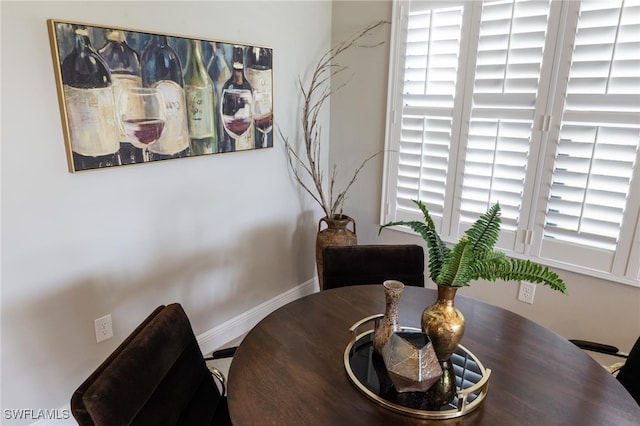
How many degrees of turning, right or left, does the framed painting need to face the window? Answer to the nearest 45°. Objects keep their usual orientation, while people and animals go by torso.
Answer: approximately 45° to its left

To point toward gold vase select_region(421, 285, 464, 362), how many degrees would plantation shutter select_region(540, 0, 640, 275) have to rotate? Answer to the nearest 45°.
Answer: approximately 45° to its left

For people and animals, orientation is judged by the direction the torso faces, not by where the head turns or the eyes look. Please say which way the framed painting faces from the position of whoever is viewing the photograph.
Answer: facing the viewer and to the right of the viewer

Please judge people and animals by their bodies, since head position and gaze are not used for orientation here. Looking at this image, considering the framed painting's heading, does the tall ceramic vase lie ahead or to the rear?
ahead

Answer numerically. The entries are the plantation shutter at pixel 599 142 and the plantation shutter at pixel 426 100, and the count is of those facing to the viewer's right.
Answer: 0

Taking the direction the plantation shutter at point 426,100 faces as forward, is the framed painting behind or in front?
in front

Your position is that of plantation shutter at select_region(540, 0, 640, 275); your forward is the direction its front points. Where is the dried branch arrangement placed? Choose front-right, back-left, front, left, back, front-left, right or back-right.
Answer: front-right

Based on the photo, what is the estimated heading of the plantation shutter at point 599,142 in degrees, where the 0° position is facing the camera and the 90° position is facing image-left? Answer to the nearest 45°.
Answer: approximately 45°

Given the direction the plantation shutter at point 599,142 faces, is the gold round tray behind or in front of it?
in front

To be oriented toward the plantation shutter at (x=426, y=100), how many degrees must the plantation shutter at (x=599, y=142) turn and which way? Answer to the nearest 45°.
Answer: approximately 45° to its right

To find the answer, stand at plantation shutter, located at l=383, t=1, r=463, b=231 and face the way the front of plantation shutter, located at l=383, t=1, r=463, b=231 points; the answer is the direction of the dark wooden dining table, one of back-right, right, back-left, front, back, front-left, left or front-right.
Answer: front-left
